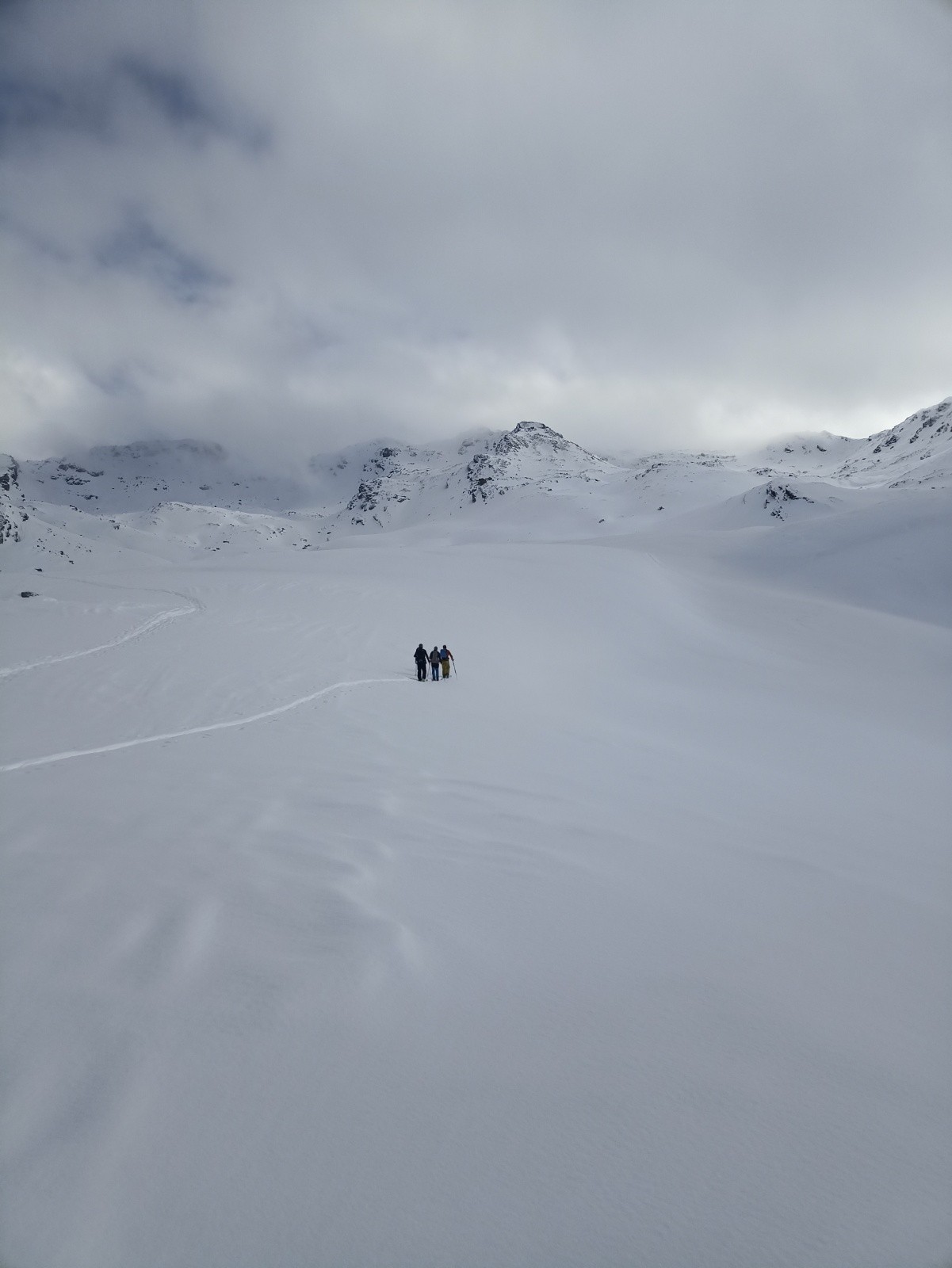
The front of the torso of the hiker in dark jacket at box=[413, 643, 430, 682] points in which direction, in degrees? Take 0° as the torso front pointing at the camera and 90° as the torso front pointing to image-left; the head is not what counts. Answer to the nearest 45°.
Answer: approximately 180°
